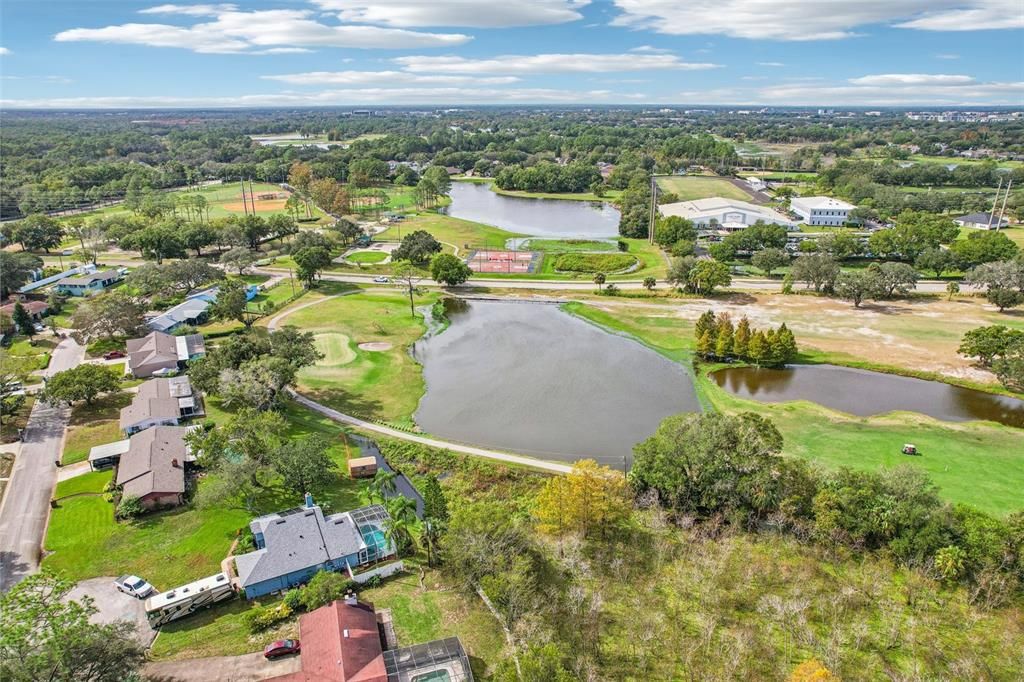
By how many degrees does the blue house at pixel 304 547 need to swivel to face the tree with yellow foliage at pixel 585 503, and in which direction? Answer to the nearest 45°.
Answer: approximately 180°

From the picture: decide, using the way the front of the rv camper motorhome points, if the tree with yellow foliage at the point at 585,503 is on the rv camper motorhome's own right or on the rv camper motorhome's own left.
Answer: on the rv camper motorhome's own left

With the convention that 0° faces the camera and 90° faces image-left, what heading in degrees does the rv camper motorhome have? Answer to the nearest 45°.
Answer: approximately 45°

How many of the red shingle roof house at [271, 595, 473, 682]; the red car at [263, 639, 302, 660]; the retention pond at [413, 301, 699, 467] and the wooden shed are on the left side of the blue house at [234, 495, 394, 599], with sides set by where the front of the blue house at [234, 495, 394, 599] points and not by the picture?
2

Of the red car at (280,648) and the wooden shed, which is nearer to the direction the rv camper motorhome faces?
the red car

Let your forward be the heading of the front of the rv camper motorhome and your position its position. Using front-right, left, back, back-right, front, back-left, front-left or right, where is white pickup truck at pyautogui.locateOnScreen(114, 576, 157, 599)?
right

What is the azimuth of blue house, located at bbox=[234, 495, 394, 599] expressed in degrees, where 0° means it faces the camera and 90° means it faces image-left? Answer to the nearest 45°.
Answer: approximately 90°

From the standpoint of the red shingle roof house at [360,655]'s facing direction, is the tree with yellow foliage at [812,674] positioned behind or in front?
behind
